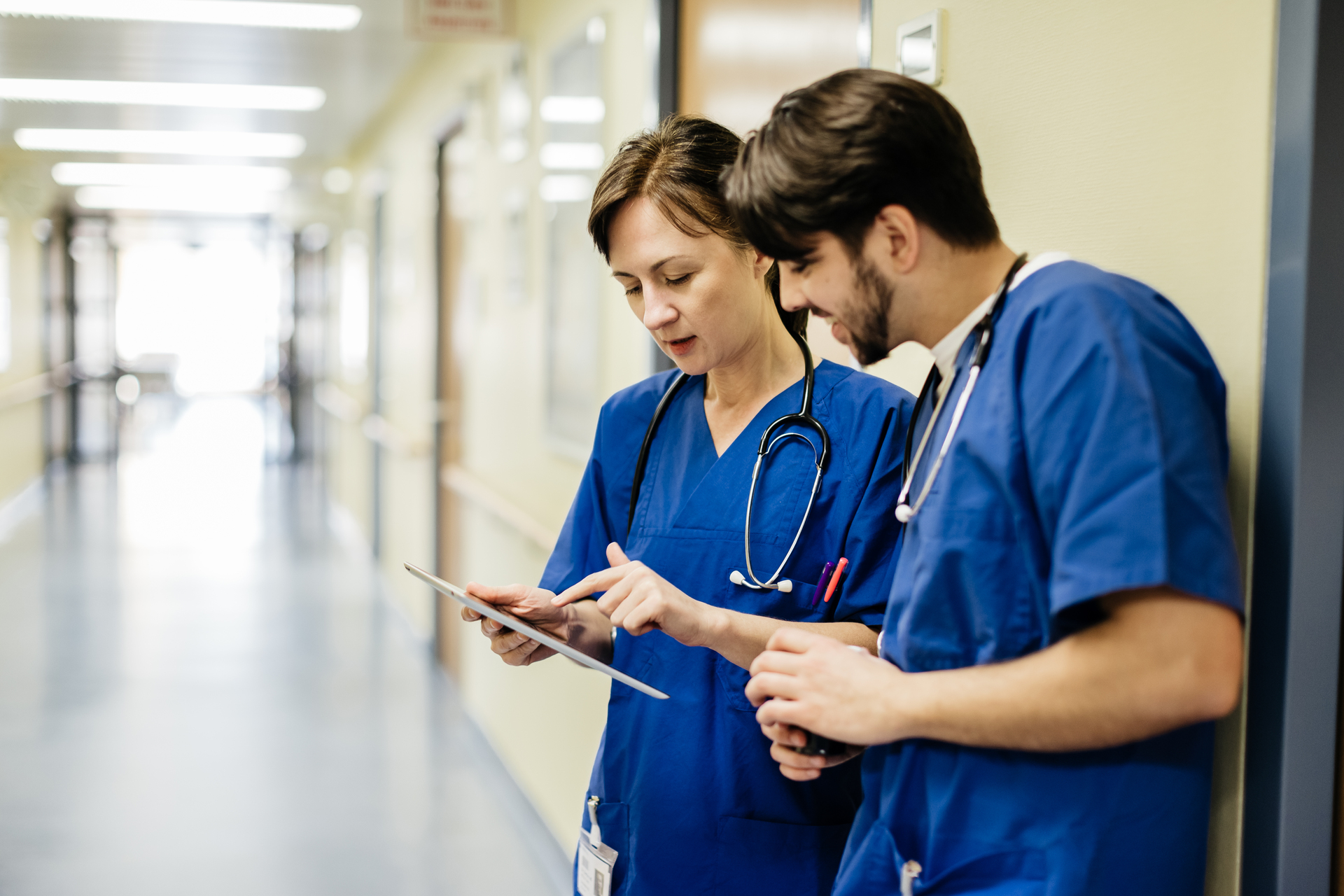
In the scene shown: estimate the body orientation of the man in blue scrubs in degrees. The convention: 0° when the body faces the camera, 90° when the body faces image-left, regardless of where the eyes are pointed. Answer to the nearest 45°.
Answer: approximately 90°

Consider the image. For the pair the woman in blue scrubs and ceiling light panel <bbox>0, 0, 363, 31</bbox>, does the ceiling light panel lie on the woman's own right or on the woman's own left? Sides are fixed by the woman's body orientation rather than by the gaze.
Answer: on the woman's own right

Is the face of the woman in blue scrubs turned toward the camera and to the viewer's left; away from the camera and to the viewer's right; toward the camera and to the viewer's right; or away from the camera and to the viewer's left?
toward the camera and to the viewer's left

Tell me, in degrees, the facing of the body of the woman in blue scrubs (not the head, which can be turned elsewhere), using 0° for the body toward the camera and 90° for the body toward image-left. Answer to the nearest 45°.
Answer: approximately 45°

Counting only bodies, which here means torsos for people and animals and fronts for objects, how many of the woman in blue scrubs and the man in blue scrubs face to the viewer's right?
0

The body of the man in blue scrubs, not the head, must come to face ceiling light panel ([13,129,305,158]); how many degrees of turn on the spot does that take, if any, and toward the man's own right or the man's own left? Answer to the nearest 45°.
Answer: approximately 45° to the man's own right

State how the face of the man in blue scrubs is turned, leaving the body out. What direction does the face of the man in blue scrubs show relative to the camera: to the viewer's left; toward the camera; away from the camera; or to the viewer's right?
to the viewer's left

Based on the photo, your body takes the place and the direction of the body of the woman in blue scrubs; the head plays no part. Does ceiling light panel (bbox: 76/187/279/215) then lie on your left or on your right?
on your right
